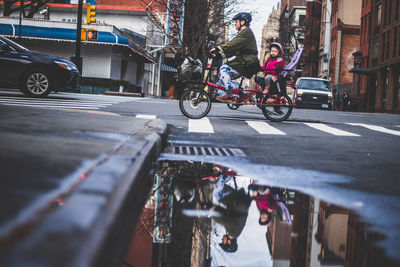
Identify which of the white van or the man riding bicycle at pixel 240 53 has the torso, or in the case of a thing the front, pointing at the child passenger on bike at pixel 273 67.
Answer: the white van

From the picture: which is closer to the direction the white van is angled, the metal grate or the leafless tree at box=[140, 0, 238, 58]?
the metal grate

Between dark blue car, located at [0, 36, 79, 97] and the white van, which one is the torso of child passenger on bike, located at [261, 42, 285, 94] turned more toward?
the dark blue car

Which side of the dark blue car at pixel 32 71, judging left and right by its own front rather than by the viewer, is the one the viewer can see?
right

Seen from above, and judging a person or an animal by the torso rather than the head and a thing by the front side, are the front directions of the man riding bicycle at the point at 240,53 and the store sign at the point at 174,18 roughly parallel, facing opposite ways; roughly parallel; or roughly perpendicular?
roughly perpendicular

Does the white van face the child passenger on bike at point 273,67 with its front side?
yes

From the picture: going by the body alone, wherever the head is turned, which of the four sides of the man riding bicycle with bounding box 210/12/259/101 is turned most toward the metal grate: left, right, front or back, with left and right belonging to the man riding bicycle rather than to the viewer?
left

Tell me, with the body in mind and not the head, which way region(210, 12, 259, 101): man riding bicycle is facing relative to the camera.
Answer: to the viewer's left

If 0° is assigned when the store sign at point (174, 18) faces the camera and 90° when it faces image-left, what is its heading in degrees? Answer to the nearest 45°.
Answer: approximately 0°
